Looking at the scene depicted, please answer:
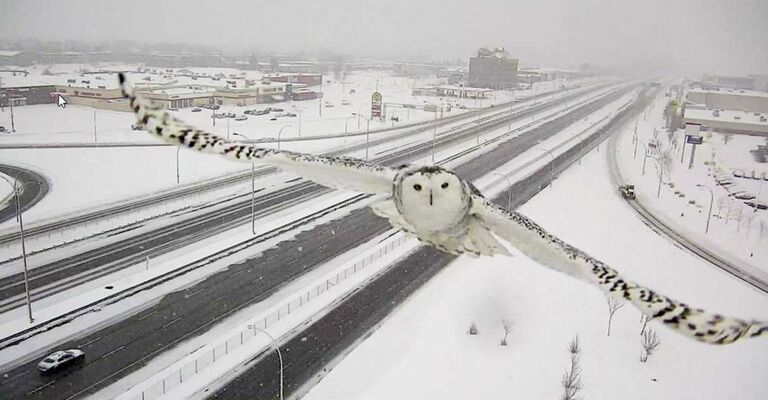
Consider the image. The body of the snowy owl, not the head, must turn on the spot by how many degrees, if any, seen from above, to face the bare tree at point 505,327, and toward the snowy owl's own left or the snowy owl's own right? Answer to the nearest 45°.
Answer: approximately 180°

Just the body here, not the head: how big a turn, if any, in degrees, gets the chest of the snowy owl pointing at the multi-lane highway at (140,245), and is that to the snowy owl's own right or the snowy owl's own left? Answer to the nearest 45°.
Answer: approximately 135° to the snowy owl's own right

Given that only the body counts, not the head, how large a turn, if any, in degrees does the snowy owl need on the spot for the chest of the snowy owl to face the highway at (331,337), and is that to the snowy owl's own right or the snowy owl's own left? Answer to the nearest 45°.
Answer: approximately 180°

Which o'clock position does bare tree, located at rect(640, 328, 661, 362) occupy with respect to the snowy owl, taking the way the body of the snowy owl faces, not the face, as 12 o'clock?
The bare tree is roughly at 7 o'clock from the snowy owl.

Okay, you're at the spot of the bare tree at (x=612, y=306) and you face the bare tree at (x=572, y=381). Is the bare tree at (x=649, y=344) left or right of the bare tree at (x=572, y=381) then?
left

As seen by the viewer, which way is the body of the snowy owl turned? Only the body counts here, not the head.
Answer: toward the camera

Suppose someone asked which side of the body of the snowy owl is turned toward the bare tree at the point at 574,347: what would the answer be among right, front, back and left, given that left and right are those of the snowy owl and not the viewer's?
back
